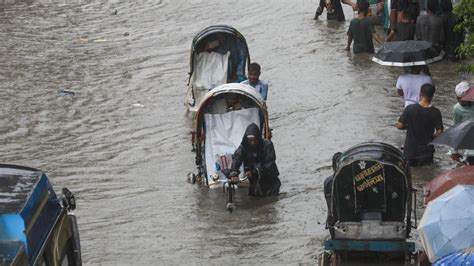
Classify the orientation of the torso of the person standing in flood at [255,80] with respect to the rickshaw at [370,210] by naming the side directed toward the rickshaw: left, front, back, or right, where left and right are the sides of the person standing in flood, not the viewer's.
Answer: front

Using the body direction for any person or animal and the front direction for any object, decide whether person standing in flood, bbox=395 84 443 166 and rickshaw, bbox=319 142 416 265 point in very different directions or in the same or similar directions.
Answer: same or similar directions

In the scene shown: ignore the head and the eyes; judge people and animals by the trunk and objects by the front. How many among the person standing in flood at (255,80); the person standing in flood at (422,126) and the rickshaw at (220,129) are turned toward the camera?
2

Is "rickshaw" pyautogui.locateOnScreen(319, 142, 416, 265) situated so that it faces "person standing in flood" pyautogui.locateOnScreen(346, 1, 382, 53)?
yes

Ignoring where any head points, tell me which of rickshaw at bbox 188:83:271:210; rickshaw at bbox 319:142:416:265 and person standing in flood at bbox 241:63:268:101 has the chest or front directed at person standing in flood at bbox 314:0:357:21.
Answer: rickshaw at bbox 319:142:416:265

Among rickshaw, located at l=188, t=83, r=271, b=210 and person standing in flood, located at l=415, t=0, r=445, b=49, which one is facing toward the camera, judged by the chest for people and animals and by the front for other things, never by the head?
the rickshaw

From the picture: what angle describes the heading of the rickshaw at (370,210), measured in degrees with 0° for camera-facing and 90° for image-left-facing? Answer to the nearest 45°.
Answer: approximately 180°

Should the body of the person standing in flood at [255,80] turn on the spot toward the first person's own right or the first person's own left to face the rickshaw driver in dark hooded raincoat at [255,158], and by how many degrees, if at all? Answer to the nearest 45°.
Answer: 0° — they already face them

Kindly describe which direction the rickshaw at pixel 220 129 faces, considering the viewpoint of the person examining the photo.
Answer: facing the viewer

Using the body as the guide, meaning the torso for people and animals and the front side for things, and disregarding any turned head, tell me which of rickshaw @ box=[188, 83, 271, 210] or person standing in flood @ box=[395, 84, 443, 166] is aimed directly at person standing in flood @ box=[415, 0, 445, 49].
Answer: person standing in flood @ box=[395, 84, 443, 166]

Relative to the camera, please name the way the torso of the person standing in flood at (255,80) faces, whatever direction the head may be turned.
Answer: toward the camera

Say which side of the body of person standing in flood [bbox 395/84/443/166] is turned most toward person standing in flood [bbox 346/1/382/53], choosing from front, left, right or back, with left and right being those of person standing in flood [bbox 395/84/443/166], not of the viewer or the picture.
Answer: front

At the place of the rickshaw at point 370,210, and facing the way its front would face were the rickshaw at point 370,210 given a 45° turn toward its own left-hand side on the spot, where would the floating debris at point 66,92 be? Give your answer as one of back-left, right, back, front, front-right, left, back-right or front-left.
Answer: front

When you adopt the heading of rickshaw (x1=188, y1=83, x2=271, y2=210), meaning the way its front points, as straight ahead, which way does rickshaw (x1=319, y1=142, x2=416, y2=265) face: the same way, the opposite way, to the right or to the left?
the opposite way

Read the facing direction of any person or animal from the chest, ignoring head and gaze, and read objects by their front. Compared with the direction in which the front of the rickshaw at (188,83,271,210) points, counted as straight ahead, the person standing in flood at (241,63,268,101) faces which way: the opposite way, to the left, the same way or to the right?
the same way

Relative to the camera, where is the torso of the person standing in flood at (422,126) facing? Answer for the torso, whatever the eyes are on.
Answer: away from the camera

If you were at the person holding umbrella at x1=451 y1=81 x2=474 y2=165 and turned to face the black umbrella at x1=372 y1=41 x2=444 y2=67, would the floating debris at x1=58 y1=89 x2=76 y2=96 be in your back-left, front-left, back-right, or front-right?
front-left
